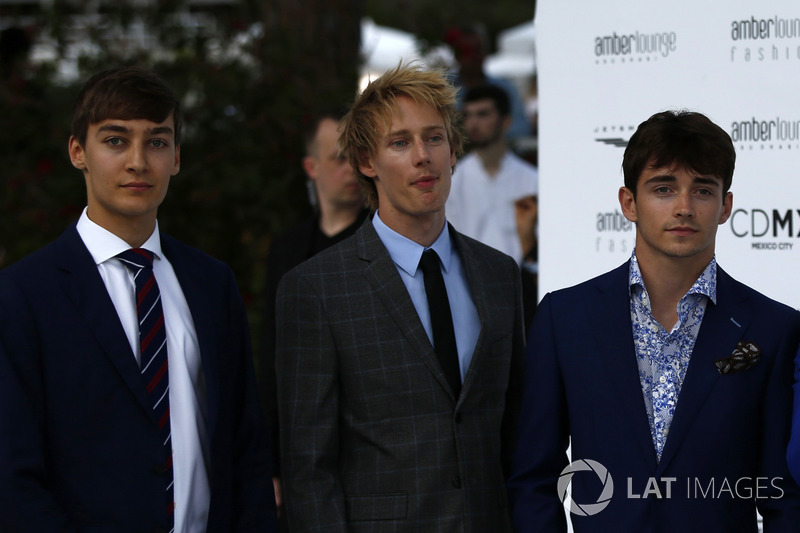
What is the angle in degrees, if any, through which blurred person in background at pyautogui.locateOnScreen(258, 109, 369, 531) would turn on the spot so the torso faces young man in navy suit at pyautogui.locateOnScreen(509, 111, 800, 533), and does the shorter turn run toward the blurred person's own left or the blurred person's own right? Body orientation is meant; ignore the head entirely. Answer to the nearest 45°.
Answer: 0° — they already face them

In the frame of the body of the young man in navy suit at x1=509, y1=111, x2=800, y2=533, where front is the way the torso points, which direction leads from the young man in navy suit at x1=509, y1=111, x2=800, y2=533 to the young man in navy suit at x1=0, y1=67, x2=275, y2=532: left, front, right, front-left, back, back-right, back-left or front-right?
right

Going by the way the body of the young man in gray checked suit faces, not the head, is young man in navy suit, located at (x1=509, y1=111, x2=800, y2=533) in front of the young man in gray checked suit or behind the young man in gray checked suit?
in front

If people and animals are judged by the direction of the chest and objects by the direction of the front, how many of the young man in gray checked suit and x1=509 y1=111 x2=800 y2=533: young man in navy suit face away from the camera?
0

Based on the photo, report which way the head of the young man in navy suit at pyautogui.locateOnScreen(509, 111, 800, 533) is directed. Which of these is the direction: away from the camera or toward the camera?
toward the camera

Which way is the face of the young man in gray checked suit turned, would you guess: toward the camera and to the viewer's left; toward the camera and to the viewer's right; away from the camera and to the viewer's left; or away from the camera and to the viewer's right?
toward the camera and to the viewer's right

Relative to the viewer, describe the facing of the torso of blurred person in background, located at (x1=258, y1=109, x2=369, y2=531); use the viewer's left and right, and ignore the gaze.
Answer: facing the viewer and to the right of the viewer

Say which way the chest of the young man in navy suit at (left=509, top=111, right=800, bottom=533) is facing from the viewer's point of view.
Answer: toward the camera

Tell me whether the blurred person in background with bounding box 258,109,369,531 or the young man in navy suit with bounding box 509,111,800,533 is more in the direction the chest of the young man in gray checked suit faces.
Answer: the young man in navy suit

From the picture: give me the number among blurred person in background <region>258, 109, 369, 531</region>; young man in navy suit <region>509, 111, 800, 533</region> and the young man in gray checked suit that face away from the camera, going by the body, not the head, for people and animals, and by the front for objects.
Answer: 0

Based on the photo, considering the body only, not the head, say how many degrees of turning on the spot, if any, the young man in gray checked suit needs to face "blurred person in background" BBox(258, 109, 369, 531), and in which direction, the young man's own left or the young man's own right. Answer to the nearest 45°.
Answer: approximately 135° to the young man's own left

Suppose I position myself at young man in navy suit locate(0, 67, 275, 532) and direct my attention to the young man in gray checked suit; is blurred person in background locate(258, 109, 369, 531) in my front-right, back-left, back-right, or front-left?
front-left

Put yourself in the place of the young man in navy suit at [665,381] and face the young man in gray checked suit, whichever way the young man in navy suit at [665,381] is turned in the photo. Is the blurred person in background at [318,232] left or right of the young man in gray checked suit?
right

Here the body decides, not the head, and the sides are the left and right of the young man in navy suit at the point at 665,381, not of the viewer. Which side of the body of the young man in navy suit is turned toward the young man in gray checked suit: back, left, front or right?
right

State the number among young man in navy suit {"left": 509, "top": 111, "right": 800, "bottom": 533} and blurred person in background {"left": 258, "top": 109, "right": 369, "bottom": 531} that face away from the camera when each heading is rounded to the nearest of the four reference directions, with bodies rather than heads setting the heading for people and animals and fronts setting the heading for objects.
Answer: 0

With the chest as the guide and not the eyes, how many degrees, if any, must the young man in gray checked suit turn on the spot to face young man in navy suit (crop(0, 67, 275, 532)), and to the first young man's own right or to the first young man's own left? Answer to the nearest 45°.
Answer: approximately 135° to the first young man's own right
